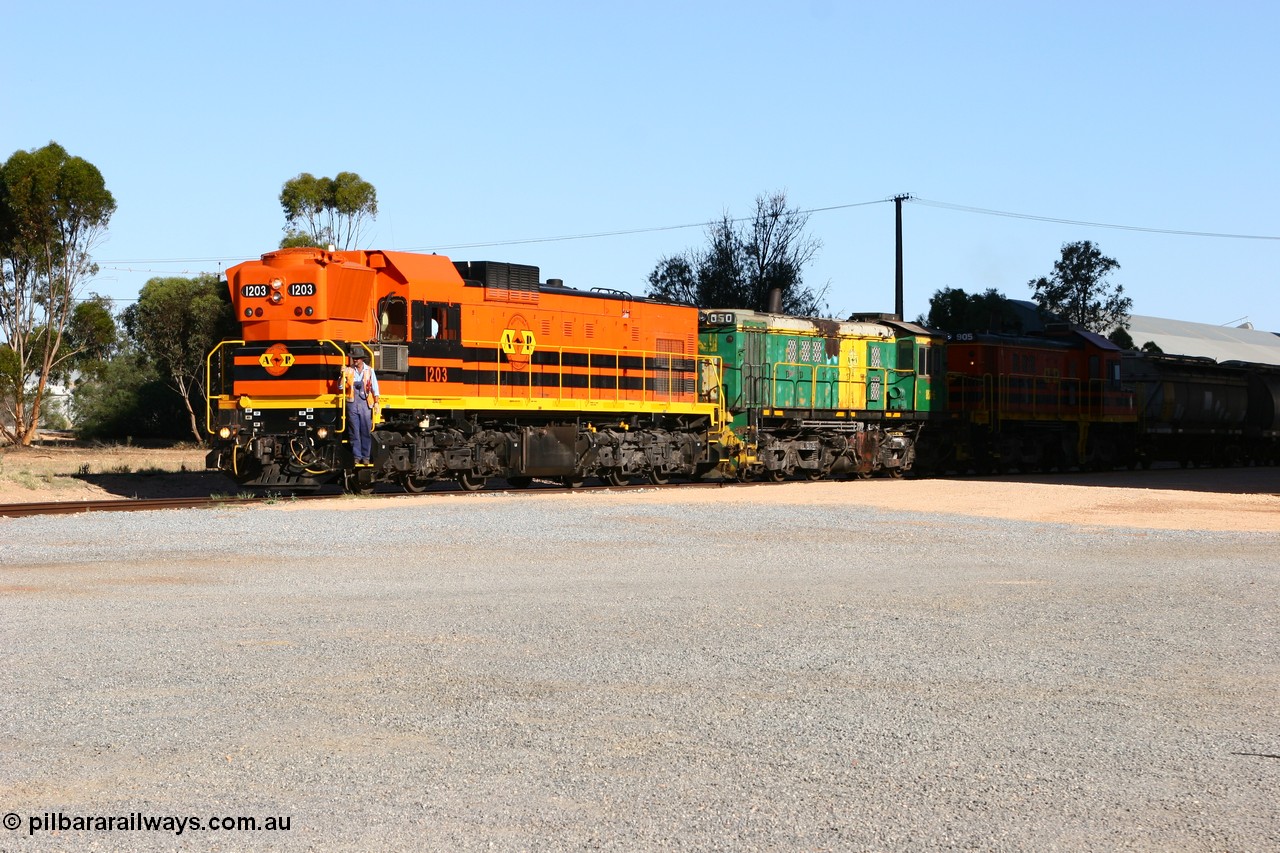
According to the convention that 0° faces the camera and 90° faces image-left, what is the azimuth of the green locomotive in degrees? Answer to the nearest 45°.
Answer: approximately 45°

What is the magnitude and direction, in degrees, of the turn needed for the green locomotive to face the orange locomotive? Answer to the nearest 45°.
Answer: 0° — it already faces it

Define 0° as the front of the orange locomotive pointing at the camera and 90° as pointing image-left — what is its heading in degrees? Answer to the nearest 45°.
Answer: approximately 45°

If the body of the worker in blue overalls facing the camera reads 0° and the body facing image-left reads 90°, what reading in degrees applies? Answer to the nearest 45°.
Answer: approximately 0°

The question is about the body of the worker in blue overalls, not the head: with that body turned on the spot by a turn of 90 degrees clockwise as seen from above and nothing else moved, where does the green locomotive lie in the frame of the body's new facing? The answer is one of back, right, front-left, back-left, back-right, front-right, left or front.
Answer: back-right
